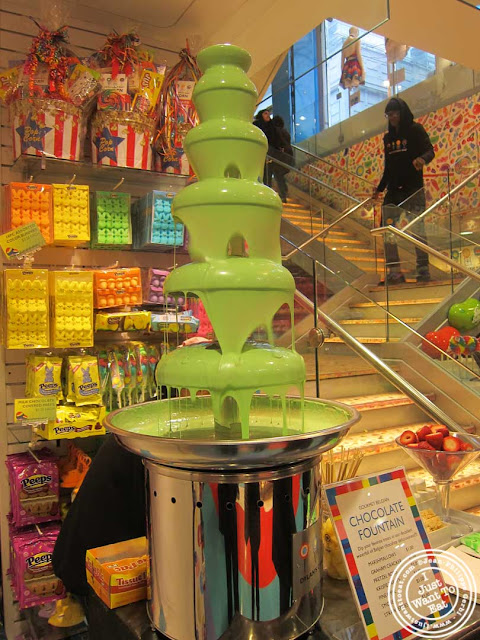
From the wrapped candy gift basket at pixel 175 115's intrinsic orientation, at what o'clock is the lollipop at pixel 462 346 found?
The lollipop is roughly at 8 o'clock from the wrapped candy gift basket.

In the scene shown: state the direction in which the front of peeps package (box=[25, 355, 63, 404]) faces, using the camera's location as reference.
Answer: facing the viewer

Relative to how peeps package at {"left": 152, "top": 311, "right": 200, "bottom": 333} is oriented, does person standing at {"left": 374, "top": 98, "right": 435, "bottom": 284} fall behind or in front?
behind

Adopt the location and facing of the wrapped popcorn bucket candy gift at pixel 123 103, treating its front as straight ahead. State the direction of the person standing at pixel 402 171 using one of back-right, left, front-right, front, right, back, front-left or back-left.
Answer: back-left

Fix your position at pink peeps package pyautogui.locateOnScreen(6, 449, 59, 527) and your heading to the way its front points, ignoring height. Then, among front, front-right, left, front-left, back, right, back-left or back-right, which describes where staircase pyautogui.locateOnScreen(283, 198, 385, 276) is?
back-left

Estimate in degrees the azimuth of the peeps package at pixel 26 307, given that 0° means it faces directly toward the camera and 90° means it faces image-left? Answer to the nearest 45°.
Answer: approximately 0°

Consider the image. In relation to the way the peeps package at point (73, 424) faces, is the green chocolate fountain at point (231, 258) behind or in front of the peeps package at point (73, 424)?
in front

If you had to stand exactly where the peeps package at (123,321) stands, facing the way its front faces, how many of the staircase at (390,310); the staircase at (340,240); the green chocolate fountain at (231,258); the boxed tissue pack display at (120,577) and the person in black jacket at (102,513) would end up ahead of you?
3

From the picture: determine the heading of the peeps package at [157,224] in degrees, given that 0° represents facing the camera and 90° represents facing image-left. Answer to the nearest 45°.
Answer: approximately 315°

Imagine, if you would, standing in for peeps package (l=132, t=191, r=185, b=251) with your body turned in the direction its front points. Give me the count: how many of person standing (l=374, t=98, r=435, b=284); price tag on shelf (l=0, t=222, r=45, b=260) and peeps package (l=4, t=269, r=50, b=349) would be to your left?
1

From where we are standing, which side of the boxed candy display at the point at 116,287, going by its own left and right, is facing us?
front

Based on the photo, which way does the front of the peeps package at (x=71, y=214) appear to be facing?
toward the camera

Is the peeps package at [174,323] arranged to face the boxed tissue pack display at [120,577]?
yes
